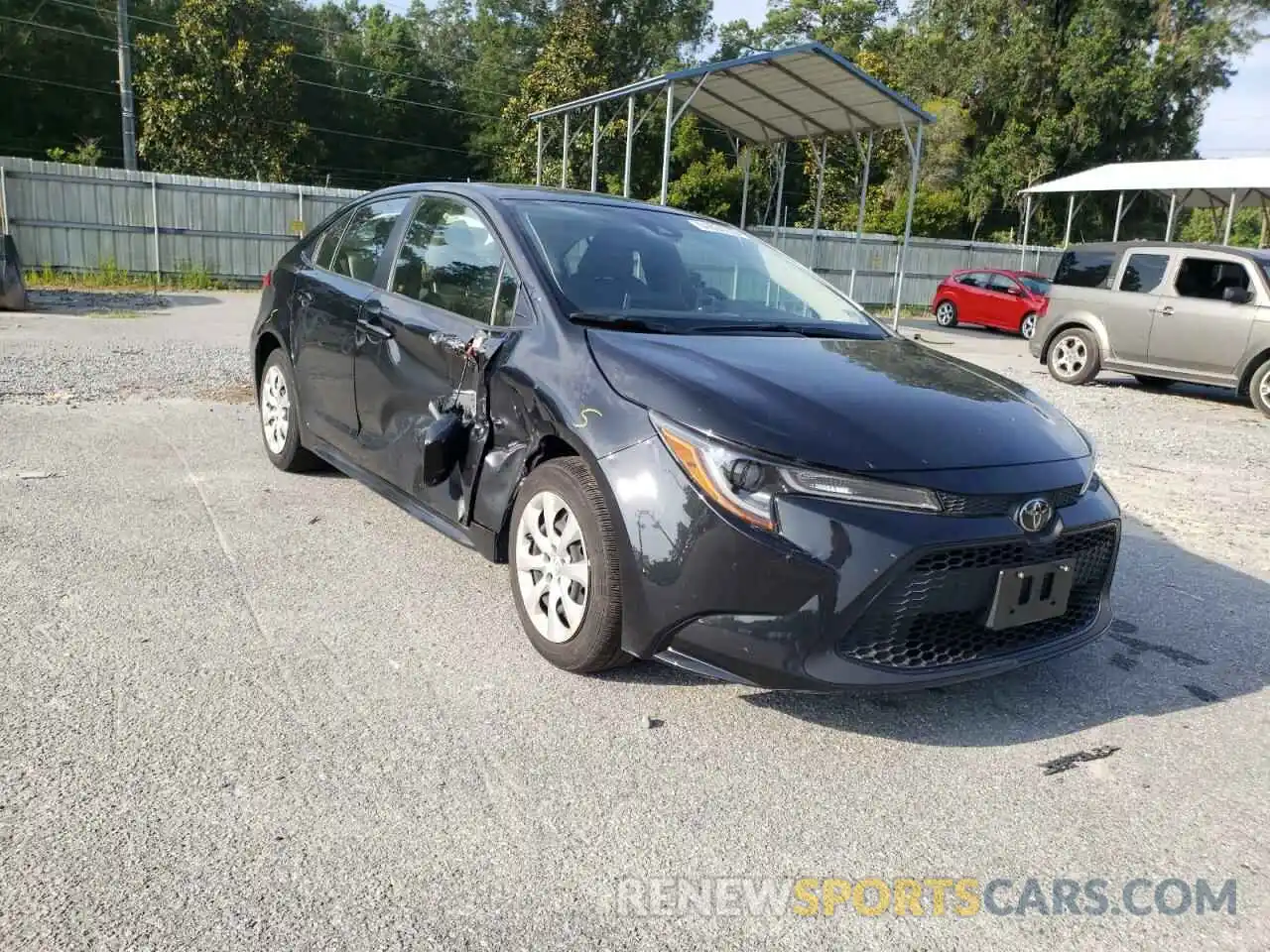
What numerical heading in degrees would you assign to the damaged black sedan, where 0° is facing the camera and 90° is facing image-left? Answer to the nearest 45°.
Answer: approximately 315°

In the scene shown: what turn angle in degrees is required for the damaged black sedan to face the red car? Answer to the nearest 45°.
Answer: approximately 135° to its left

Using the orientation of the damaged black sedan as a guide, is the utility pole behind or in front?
behind

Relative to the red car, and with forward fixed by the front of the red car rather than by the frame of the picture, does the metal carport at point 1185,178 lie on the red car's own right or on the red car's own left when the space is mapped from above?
on the red car's own left

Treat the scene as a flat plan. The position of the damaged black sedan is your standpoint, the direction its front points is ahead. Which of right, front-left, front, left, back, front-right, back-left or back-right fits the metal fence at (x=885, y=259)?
back-left

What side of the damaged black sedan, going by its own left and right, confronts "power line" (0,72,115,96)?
back

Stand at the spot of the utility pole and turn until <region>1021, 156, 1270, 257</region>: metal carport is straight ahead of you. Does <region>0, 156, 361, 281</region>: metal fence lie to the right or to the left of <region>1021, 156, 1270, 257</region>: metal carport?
right

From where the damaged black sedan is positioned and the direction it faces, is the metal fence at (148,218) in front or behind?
behind

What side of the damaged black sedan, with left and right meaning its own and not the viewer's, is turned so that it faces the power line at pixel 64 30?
back

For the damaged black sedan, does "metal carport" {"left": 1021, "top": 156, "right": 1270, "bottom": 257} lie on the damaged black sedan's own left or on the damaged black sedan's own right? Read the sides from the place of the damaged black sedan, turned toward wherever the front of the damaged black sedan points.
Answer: on the damaged black sedan's own left

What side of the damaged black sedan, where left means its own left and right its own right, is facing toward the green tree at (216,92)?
back
